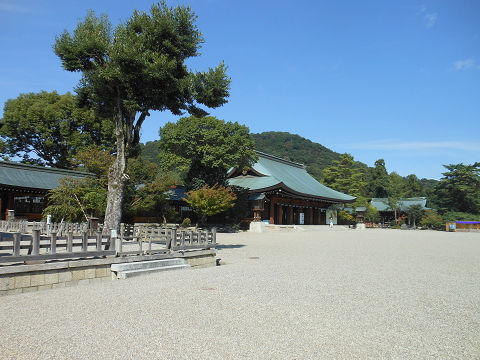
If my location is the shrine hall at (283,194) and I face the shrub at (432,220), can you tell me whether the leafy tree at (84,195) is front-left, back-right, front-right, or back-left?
back-right

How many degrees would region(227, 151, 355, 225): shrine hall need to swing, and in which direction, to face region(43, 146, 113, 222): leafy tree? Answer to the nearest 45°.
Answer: approximately 90° to its right

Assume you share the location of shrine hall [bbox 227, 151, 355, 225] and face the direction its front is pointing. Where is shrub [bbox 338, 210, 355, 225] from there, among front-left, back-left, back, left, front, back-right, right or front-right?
left

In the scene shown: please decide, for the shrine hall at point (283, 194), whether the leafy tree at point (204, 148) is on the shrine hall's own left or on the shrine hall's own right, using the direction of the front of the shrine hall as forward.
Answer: on the shrine hall's own right

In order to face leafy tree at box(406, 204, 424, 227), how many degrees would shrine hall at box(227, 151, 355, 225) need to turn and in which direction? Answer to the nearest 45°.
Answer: approximately 90° to its left

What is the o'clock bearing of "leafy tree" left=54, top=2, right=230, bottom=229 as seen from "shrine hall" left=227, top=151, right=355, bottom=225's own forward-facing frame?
The leafy tree is roughly at 2 o'clock from the shrine hall.

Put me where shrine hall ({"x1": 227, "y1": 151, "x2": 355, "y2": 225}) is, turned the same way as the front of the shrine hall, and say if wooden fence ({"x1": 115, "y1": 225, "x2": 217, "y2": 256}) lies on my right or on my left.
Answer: on my right

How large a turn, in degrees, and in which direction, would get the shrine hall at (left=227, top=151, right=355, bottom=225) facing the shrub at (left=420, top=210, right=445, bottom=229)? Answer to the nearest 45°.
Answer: approximately 90° to its left

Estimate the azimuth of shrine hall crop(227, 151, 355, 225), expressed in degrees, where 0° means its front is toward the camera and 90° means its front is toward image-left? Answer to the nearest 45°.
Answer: approximately 315°

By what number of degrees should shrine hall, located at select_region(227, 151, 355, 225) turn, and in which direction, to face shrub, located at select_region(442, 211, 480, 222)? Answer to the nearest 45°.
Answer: approximately 90° to its left

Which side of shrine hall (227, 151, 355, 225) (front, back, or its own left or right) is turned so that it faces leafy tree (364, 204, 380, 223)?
left

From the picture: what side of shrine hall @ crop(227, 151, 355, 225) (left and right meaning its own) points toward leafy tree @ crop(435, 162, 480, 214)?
left

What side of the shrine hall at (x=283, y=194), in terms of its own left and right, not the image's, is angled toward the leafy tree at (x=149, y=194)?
right

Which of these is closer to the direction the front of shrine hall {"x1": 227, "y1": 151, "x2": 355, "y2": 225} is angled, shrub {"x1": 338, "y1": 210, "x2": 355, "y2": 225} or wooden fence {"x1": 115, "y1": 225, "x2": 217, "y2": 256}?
the wooden fence
